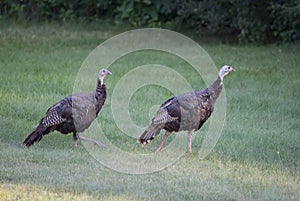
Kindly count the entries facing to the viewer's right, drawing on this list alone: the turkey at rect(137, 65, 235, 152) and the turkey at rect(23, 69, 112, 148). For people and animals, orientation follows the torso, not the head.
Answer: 2

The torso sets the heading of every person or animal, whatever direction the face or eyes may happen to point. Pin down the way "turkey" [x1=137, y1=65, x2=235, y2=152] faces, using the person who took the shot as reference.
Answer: facing to the right of the viewer

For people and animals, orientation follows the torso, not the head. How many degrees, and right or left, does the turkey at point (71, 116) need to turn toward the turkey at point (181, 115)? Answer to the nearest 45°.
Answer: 0° — it already faces it

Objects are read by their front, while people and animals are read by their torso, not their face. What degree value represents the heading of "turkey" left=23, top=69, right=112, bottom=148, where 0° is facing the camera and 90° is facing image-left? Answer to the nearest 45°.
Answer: approximately 270°

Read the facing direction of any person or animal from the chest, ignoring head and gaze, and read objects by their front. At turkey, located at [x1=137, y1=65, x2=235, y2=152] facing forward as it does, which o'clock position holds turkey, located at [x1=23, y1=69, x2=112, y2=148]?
turkey, located at [x1=23, y1=69, x2=112, y2=148] is roughly at 6 o'clock from turkey, located at [x1=137, y1=65, x2=235, y2=152].
